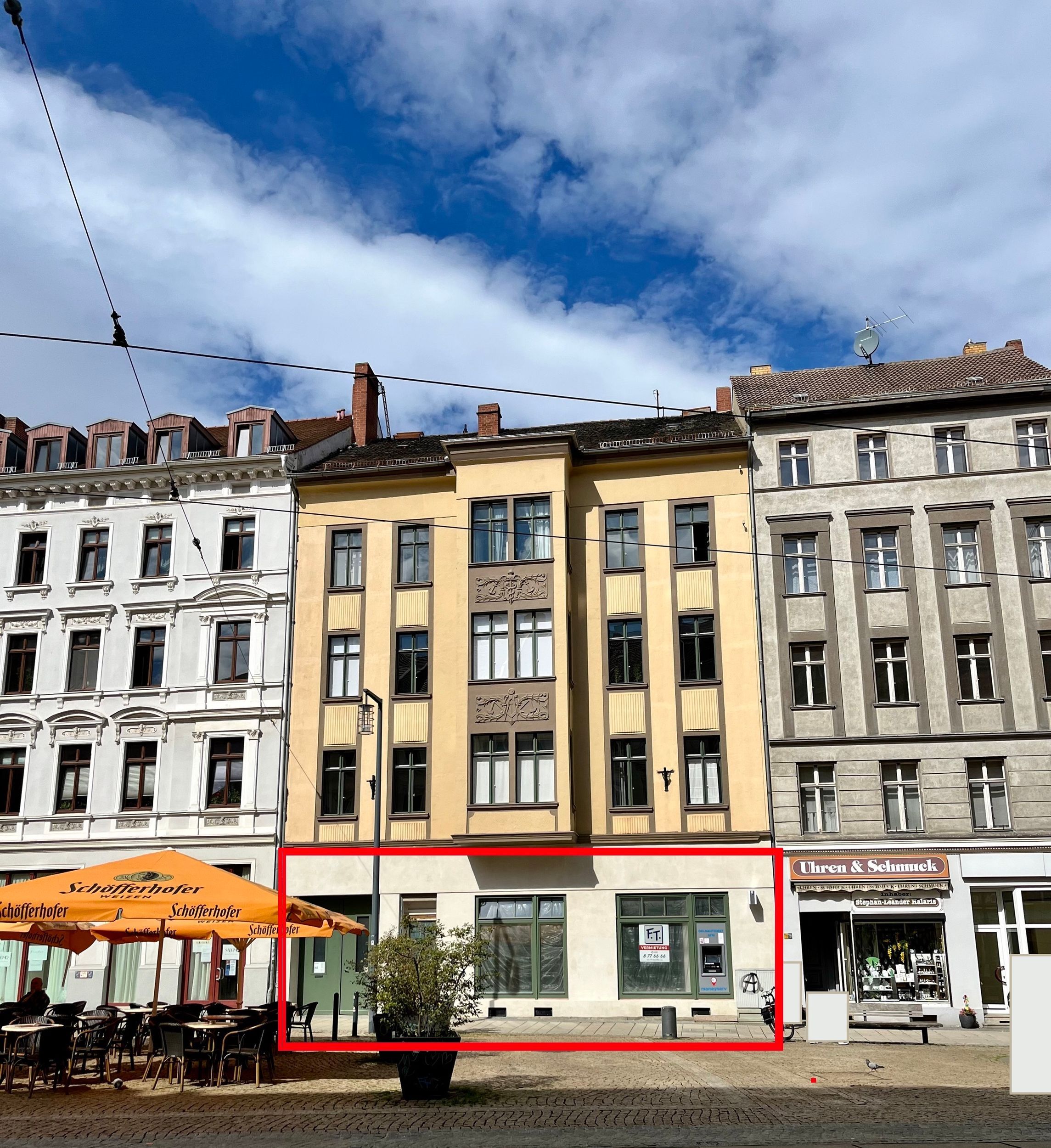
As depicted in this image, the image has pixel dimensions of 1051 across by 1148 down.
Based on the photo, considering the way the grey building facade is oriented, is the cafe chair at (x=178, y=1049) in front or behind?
in front

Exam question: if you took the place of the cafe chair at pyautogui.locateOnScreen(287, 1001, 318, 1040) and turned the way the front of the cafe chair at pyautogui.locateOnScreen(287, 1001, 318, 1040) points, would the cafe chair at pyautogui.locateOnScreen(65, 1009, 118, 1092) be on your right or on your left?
on your left

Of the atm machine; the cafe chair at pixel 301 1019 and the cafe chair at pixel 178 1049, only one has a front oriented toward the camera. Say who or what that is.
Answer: the atm machine

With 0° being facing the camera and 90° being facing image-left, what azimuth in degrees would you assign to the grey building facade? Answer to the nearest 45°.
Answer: approximately 0°

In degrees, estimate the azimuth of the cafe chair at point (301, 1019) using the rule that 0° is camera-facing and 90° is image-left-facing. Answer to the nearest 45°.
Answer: approximately 90°

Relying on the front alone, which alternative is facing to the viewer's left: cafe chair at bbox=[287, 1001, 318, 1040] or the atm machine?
the cafe chair

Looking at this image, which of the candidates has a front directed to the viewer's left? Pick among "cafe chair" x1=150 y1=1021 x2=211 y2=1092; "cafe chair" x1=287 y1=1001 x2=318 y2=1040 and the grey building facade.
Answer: "cafe chair" x1=287 y1=1001 x2=318 y2=1040

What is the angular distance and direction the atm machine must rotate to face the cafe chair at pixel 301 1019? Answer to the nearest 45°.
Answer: approximately 45° to its right

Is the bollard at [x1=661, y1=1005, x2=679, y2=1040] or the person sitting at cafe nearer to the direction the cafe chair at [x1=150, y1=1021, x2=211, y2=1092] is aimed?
the bollard

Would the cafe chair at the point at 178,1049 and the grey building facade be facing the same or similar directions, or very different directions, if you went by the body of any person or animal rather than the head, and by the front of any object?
very different directions

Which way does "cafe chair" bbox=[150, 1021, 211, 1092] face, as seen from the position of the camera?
facing away from the viewer and to the right of the viewer

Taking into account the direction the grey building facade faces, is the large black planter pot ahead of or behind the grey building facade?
ahead
